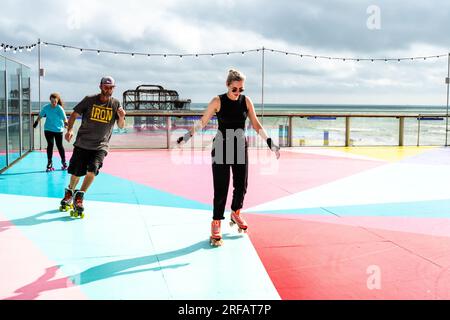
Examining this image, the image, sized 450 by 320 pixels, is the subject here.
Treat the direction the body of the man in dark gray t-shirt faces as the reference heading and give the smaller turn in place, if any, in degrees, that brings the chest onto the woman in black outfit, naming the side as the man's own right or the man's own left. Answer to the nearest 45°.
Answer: approximately 45° to the man's own left

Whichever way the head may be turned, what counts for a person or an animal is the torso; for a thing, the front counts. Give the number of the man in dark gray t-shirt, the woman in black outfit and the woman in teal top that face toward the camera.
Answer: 3

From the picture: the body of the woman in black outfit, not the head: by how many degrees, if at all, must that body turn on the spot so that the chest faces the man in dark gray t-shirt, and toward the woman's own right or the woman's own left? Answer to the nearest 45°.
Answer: approximately 135° to the woman's own right

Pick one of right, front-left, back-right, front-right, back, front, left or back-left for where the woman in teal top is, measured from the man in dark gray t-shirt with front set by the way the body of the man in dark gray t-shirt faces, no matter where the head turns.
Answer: back

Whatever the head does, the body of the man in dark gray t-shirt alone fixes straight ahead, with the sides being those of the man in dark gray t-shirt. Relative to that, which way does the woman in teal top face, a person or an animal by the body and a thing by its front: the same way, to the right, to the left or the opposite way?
the same way

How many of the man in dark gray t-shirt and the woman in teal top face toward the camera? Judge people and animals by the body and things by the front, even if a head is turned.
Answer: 2

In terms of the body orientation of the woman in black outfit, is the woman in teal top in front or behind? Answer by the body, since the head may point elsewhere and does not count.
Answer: behind

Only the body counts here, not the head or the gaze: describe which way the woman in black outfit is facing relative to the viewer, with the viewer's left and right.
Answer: facing the viewer

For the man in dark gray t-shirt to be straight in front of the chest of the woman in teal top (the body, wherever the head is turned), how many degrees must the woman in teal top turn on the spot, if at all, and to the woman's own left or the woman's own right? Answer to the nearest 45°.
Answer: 0° — they already face them

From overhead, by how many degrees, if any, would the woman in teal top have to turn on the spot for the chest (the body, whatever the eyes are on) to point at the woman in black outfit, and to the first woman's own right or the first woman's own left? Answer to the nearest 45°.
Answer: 0° — they already face them

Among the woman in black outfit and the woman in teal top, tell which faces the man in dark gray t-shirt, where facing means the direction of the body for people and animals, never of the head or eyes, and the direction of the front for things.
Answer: the woman in teal top

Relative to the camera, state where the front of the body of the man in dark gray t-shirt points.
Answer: toward the camera

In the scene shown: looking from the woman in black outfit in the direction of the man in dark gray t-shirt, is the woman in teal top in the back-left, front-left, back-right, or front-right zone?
front-right

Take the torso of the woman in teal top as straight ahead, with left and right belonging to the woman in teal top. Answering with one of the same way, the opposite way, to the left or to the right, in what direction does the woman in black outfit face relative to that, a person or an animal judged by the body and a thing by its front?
the same way

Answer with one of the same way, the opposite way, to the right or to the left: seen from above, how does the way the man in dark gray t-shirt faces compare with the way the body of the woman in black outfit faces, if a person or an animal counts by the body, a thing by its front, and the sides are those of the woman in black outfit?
the same way
